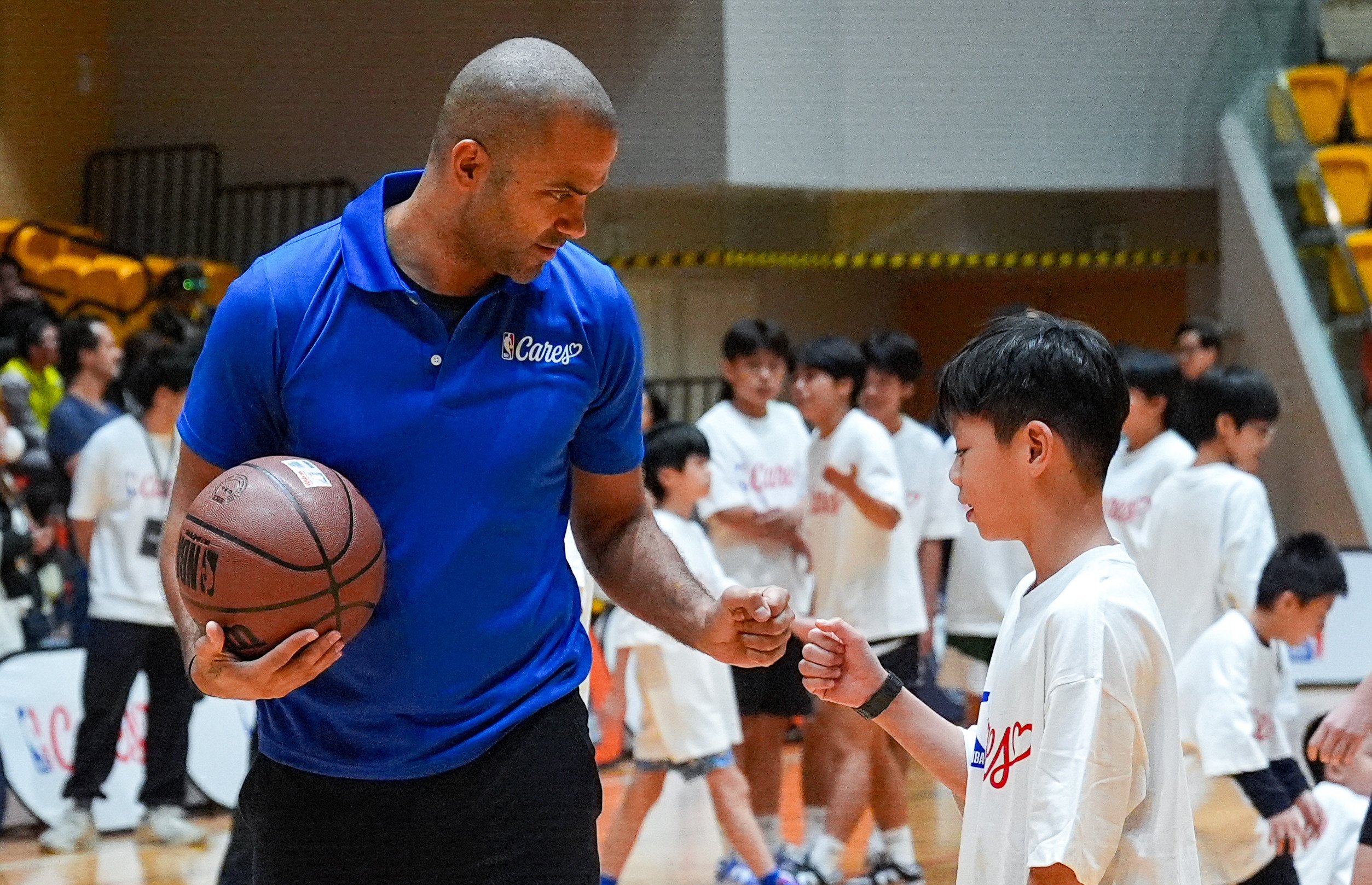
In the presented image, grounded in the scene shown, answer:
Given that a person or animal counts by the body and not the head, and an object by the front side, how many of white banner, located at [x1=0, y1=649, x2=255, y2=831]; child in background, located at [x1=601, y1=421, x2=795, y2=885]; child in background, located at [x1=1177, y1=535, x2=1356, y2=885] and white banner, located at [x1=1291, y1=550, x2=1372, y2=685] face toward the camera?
2

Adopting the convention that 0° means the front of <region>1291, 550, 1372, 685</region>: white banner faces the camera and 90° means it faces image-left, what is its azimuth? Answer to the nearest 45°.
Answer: approximately 0°

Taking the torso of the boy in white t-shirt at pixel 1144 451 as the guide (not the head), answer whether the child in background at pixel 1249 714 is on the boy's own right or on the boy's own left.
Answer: on the boy's own left

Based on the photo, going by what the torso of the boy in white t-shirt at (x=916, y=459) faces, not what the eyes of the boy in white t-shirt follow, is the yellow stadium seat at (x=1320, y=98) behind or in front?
behind

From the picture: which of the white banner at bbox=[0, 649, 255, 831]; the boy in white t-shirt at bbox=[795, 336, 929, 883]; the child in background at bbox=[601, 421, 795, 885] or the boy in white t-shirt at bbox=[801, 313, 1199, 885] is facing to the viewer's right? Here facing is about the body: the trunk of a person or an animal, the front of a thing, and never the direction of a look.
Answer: the child in background

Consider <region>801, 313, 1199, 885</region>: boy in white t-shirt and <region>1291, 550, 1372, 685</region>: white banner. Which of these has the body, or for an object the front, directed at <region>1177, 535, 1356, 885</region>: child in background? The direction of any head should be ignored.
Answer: the white banner

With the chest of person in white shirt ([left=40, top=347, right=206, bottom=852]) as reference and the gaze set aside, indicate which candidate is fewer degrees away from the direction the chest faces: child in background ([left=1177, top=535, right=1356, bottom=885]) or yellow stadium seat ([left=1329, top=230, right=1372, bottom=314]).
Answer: the child in background
